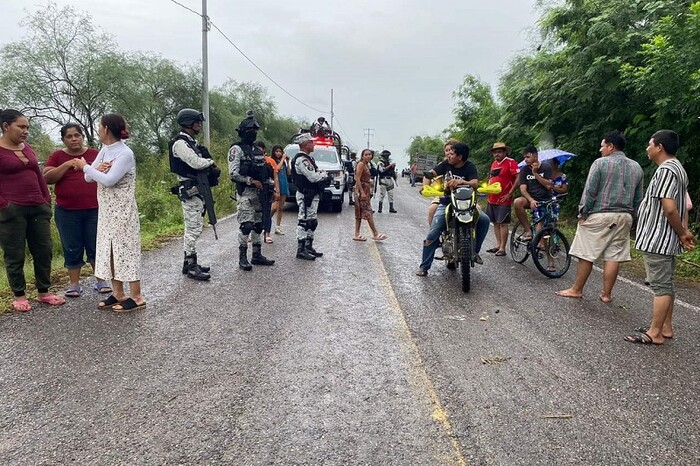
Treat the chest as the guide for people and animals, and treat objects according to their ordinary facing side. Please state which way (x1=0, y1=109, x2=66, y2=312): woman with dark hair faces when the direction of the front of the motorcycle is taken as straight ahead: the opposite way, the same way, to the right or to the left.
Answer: to the left

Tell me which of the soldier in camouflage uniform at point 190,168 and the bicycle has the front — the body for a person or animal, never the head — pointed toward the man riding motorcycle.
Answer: the soldier in camouflage uniform

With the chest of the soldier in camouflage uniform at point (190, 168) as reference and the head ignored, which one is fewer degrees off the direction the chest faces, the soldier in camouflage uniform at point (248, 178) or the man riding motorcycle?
the man riding motorcycle

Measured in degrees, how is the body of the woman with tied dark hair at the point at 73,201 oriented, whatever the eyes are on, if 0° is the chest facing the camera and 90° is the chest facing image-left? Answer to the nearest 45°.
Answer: approximately 0°

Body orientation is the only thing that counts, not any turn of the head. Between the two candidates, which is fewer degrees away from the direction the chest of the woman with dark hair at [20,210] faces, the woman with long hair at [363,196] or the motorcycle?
the motorcycle

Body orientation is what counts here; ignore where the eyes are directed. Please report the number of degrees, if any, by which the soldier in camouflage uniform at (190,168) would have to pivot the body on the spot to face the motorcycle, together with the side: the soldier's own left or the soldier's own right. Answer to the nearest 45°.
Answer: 0° — they already face it

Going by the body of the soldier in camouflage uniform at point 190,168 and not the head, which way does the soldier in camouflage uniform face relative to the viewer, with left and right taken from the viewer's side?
facing to the right of the viewer

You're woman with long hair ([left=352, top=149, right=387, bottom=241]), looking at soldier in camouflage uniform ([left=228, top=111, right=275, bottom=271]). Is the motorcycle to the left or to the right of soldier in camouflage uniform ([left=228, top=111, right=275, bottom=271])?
left
